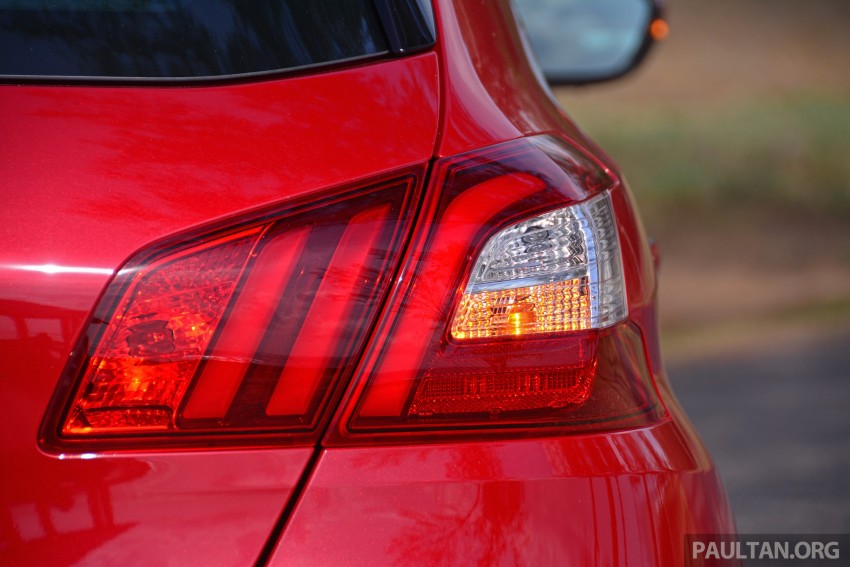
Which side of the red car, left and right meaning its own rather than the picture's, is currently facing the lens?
back
